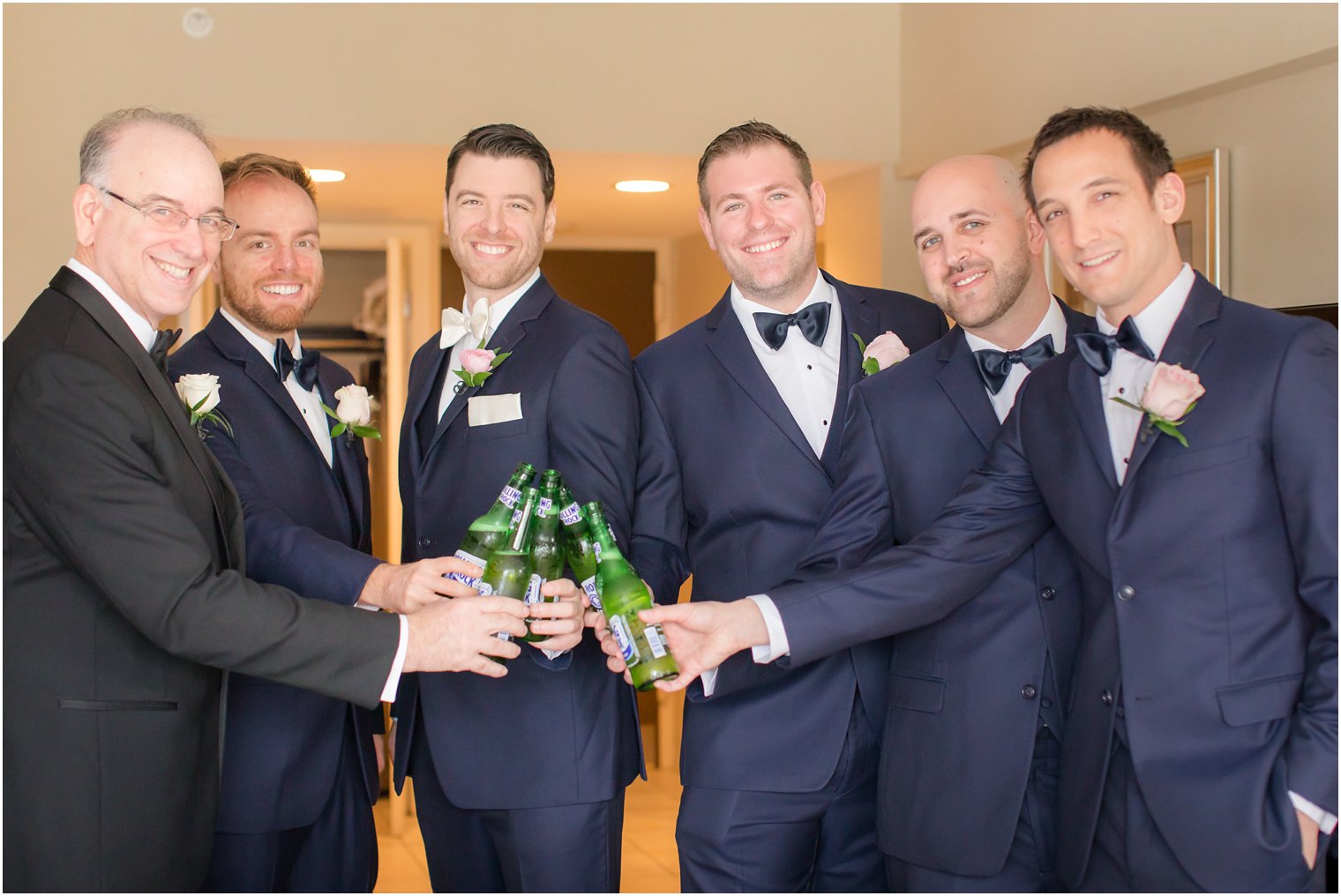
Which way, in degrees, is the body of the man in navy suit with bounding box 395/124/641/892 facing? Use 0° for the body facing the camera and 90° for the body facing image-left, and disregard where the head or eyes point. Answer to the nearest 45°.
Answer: approximately 45°

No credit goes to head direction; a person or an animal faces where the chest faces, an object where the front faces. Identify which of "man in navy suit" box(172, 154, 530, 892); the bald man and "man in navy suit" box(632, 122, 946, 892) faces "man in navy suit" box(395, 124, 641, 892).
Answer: "man in navy suit" box(172, 154, 530, 892)

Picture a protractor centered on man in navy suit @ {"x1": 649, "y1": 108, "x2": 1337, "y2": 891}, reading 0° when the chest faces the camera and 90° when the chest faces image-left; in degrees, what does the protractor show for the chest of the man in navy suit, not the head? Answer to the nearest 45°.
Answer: approximately 45°

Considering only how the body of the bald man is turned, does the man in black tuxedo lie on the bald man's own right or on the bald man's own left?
on the bald man's own right

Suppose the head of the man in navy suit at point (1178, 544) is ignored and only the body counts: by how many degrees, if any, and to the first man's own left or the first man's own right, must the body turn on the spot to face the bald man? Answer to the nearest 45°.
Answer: approximately 90° to the first man's own right

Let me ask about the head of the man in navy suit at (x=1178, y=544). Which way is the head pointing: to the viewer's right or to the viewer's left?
to the viewer's left

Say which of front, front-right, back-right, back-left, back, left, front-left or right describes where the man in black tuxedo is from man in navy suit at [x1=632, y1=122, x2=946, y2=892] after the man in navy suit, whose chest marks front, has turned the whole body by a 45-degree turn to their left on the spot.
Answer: back-right
